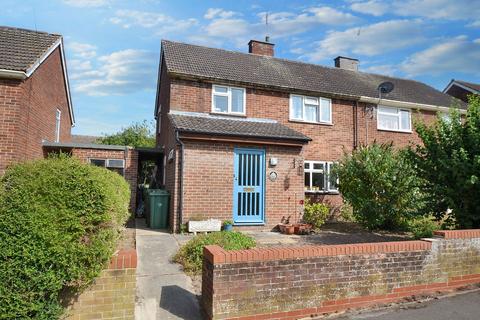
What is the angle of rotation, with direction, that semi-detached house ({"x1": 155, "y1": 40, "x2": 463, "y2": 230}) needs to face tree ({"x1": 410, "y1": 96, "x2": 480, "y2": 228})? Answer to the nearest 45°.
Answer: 0° — it already faces it

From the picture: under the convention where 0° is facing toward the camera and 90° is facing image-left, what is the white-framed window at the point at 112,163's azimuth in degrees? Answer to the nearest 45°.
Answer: approximately 0°

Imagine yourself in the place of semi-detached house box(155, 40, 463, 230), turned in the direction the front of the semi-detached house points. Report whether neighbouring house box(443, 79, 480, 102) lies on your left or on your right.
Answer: on your left

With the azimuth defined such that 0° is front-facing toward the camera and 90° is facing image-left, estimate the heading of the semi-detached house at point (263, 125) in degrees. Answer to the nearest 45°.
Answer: approximately 315°

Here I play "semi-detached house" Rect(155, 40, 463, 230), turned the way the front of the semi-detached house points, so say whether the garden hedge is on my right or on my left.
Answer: on my right

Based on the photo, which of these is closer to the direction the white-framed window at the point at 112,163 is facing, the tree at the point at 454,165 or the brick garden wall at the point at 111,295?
the brick garden wall

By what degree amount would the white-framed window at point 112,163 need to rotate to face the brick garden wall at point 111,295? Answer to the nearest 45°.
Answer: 0° — it already faces it

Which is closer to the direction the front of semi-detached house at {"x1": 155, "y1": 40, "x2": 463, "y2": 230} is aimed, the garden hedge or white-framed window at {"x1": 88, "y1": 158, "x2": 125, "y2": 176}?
the garden hedge

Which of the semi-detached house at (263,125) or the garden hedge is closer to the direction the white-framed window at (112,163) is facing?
the garden hedge
